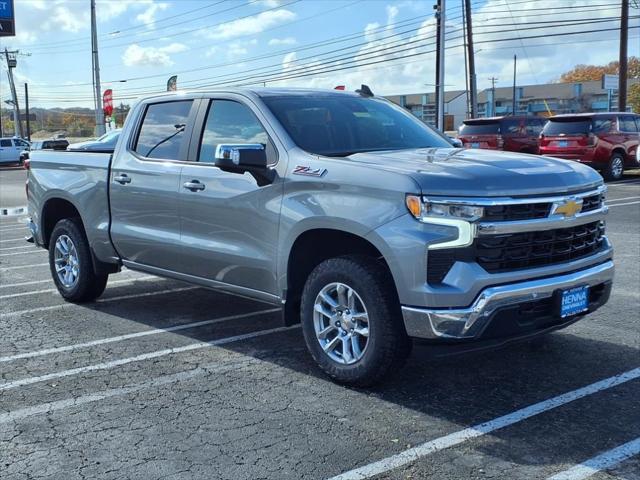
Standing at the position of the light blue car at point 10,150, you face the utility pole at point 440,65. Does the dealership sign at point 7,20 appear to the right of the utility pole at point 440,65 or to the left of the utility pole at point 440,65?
right

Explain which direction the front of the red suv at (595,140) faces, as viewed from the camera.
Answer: facing away from the viewer and to the right of the viewer

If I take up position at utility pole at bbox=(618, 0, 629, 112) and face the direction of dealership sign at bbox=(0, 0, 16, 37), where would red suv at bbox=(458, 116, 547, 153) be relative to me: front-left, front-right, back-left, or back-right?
front-left

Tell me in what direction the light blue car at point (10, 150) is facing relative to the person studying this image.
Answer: facing to the right of the viewer

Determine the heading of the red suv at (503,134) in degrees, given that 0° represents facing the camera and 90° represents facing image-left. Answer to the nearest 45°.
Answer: approximately 225°

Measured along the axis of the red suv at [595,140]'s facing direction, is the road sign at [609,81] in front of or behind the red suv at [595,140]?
in front

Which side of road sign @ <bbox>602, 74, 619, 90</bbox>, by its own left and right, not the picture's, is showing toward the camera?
front

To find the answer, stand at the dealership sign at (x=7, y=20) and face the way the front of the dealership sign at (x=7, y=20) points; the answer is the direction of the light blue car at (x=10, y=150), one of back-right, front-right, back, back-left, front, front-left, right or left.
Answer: back

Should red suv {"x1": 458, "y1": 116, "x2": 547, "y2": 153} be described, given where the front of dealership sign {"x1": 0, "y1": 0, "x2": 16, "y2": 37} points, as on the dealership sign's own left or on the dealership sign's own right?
on the dealership sign's own left

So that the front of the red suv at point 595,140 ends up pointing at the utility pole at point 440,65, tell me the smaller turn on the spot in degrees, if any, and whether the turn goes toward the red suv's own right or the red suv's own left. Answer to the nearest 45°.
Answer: approximately 90° to the red suv's own left

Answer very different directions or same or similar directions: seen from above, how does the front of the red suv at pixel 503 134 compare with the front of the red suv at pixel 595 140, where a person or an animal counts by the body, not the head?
same or similar directions
